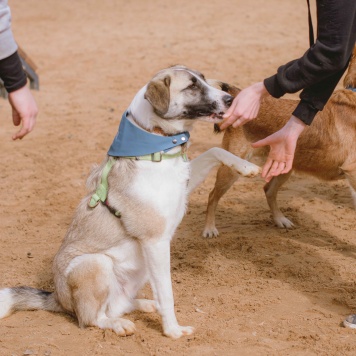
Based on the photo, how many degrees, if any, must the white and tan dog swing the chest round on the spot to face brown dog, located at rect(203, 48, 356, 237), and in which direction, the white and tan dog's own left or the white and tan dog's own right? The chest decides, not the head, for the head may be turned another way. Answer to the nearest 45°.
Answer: approximately 45° to the white and tan dog's own left

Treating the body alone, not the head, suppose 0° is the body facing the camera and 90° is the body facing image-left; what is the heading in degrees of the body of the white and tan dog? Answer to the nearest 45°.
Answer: approximately 270°
